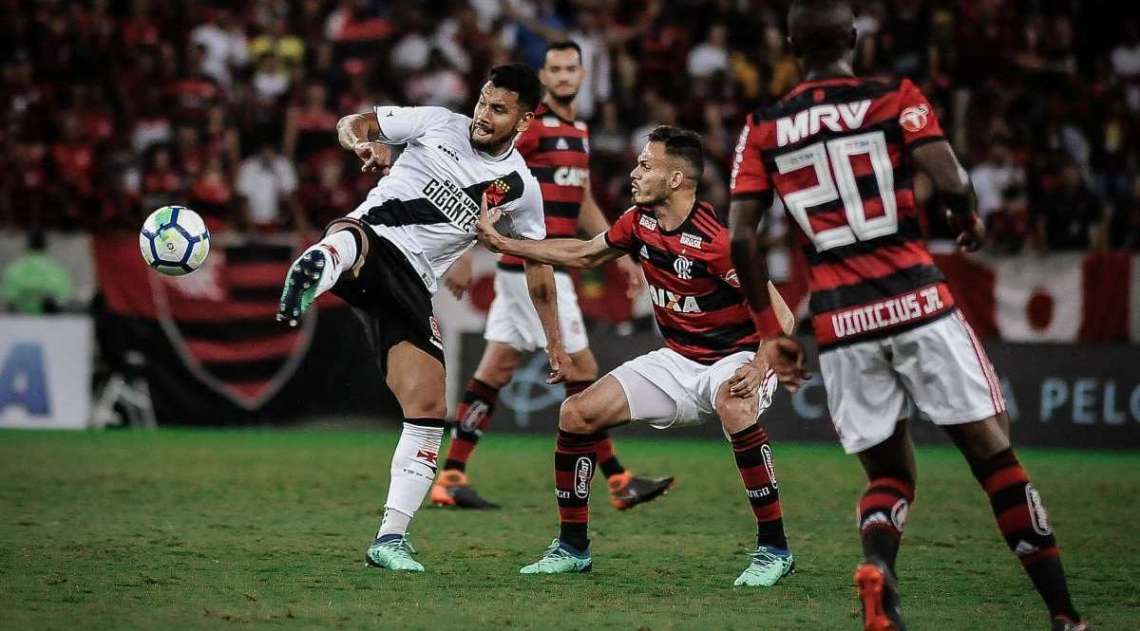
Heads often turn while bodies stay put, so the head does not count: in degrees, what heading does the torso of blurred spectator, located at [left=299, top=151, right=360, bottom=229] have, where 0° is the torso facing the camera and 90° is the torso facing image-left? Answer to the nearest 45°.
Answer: approximately 0°

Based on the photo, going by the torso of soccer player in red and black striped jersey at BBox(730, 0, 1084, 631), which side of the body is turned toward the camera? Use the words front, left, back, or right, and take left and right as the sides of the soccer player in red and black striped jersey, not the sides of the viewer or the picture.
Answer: back

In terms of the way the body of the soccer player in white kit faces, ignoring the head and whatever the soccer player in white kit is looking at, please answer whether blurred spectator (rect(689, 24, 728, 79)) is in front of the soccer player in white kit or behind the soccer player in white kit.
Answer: behind

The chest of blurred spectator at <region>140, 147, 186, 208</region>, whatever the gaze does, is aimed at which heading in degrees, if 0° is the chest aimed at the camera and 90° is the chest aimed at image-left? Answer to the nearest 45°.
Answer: approximately 0°

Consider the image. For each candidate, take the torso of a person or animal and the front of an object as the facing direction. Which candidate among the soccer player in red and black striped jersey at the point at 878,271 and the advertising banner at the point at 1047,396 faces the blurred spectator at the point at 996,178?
the soccer player in red and black striped jersey

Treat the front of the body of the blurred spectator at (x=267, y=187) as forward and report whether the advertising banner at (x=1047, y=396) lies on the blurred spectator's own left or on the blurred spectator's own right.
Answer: on the blurred spectator's own left

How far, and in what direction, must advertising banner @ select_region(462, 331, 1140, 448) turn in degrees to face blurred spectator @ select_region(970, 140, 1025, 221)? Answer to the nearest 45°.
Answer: approximately 180°

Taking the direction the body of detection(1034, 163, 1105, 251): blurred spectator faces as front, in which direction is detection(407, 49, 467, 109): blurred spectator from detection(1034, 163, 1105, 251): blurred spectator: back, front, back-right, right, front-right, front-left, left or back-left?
right

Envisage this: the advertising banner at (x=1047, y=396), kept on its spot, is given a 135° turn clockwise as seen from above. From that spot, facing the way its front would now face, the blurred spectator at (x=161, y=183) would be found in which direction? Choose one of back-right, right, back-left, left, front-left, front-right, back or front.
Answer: front-left

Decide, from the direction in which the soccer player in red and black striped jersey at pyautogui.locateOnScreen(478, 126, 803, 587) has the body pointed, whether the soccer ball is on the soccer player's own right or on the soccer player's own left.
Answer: on the soccer player's own right
